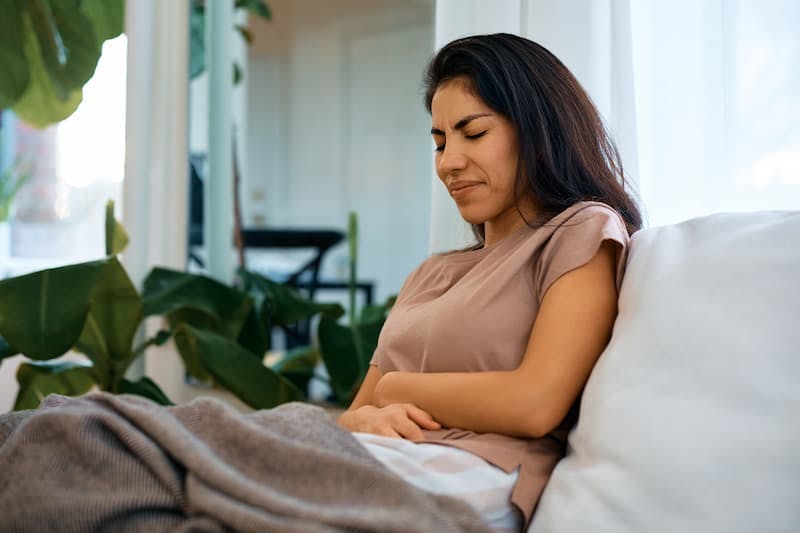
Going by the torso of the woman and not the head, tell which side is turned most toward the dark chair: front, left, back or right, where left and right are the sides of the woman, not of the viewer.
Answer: right
